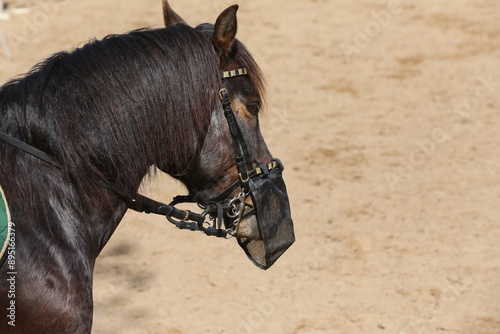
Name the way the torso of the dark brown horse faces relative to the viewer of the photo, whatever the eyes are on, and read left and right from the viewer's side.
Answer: facing to the right of the viewer
